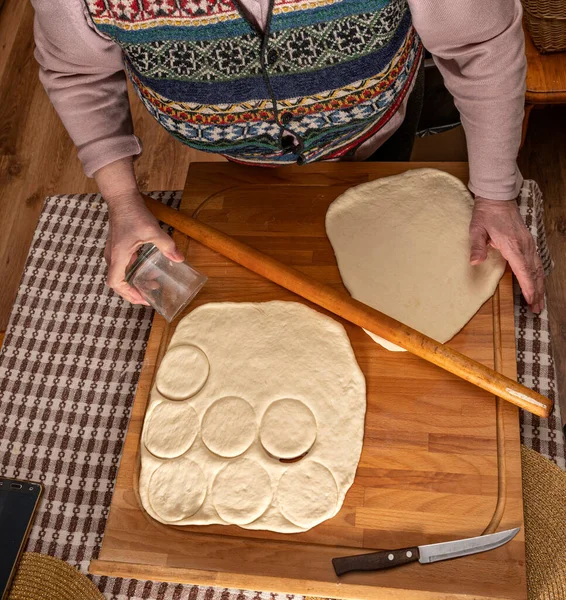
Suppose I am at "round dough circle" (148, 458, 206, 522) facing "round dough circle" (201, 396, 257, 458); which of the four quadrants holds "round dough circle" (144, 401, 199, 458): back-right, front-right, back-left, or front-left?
front-left

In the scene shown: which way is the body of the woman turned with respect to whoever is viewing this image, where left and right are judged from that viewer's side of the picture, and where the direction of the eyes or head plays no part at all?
facing the viewer

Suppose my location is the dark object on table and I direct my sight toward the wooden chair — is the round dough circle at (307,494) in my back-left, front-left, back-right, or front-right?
front-right

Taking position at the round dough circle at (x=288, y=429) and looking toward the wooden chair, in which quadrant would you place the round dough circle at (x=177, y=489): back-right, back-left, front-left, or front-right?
back-left
